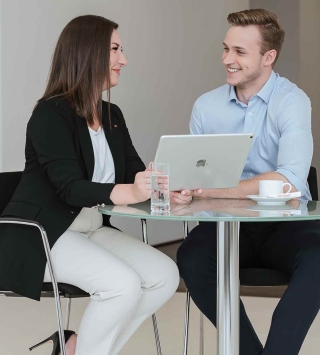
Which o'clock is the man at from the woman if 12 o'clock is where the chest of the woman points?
The man is roughly at 10 o'clock from the woman.

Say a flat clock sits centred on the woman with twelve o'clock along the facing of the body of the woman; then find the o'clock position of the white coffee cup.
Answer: The white coffee cup is roughly at 11 o'clock from the woman.

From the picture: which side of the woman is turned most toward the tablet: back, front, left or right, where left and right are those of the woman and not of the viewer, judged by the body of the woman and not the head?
front

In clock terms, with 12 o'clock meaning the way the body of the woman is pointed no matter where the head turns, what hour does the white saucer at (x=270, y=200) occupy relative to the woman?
The white saucer is roughly at 11 o'clock from the woman.

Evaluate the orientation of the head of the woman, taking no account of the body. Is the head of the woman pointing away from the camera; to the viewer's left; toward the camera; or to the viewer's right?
to the viewer's right

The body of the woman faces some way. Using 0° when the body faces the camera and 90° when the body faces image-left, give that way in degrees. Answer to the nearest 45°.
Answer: approximately 315°

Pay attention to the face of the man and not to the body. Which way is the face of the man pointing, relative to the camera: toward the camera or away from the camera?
toward the camera
